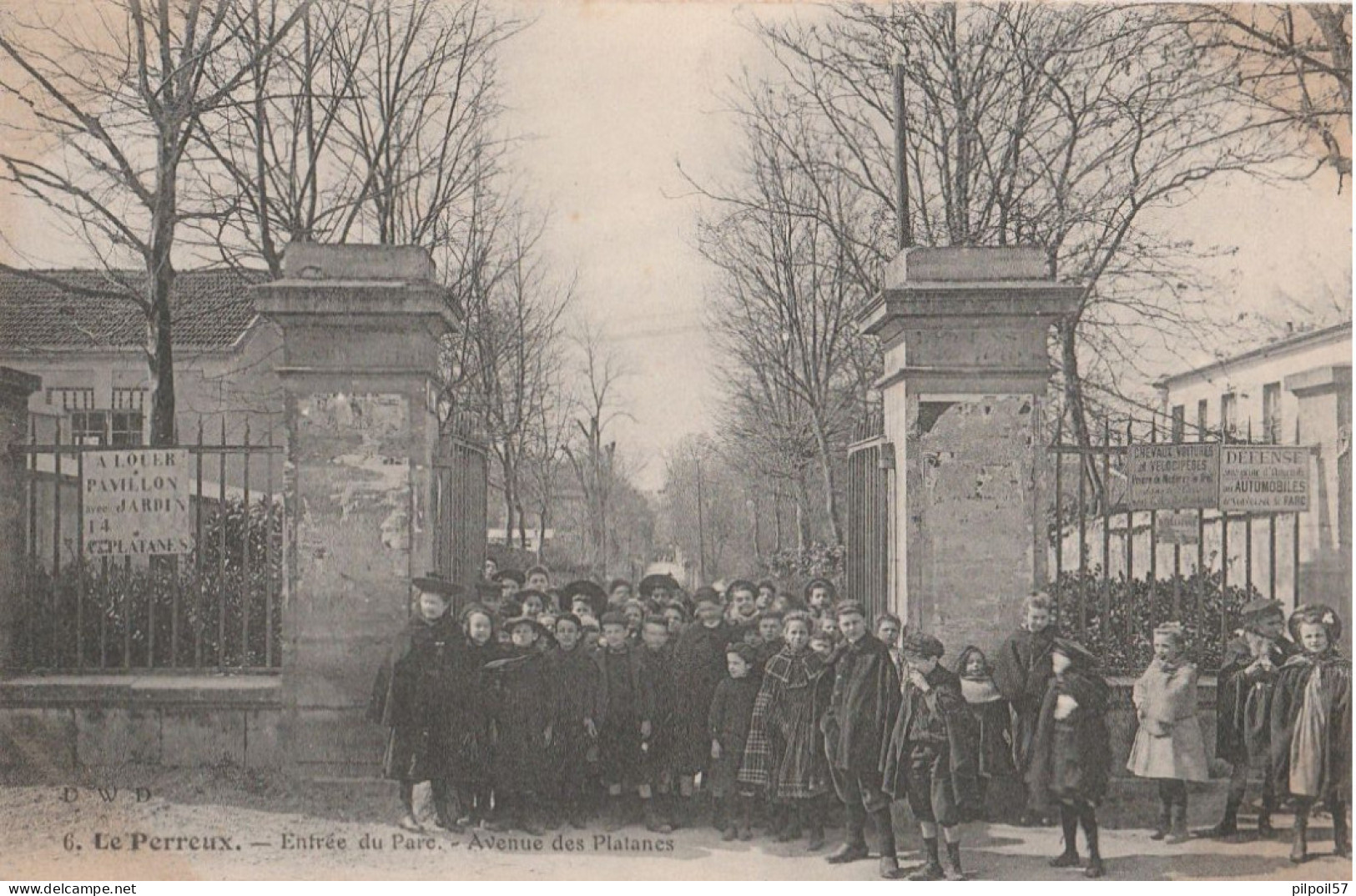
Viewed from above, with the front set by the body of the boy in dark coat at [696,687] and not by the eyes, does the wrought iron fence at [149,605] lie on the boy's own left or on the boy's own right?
on the boy's own right

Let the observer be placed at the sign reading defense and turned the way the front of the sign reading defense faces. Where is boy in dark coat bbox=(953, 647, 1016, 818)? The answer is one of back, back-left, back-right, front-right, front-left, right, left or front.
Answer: front-right

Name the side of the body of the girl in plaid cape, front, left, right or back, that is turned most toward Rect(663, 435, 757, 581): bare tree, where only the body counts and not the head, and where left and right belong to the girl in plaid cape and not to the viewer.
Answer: back

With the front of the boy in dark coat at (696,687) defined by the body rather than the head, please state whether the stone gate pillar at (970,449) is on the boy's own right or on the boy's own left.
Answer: on the boy's own left
